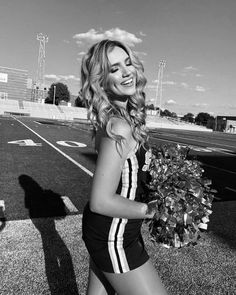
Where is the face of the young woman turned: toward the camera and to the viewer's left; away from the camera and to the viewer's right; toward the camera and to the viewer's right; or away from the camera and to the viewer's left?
toward the camera and to the viewer's right

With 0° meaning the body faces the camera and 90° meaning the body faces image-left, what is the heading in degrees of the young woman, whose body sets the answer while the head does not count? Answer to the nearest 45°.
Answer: approximately 270°
